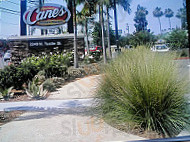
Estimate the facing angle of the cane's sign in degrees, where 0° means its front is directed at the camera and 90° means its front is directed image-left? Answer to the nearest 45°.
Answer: approximately 0°
